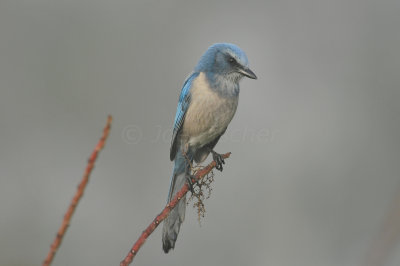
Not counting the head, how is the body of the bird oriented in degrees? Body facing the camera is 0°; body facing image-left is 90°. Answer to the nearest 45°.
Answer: approximately 315°
